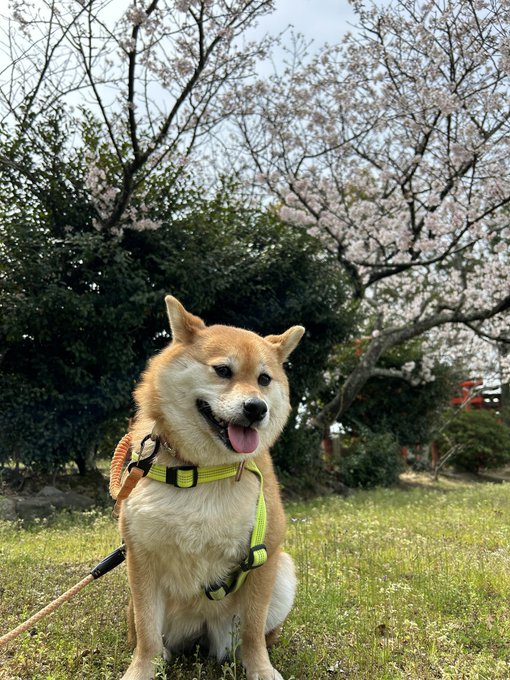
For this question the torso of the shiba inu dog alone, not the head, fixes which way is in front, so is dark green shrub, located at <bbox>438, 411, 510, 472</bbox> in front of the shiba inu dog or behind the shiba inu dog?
behind

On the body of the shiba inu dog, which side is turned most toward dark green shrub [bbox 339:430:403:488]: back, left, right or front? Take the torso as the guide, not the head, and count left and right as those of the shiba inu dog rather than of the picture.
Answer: back

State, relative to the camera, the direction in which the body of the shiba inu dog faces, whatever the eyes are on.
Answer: toward the camera

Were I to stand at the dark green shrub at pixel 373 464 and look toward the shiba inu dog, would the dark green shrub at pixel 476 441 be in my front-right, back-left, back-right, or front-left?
back-left

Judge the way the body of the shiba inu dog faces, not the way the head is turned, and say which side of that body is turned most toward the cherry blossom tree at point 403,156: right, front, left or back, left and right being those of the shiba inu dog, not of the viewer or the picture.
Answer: back
